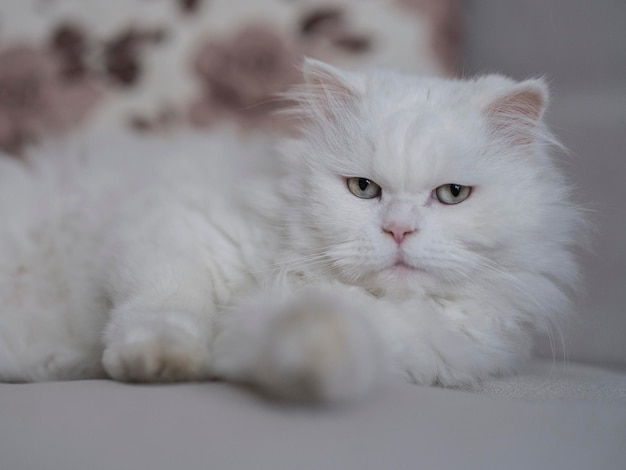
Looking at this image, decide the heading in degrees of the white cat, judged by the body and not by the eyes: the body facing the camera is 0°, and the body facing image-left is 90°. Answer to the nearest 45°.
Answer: approximately 315°

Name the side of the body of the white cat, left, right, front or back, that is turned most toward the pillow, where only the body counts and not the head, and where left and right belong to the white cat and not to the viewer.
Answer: back
